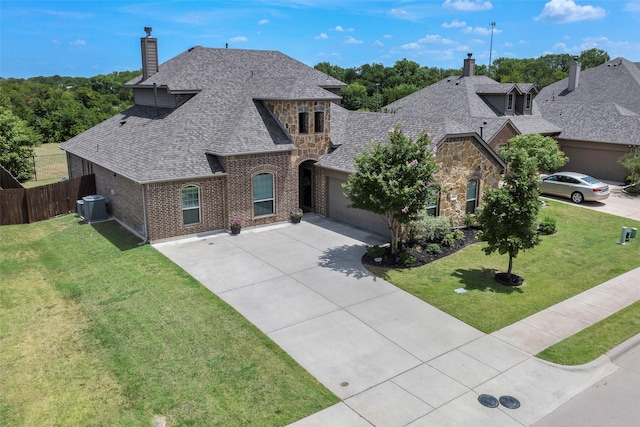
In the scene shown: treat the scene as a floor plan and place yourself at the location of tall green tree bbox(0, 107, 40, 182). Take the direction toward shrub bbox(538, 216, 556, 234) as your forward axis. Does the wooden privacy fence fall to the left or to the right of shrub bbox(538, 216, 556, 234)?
right

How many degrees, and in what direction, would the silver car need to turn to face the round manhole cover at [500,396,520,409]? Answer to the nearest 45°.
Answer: approximately 135° to its left

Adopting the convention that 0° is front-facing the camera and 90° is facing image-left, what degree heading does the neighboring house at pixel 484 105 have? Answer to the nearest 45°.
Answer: approximately 315°

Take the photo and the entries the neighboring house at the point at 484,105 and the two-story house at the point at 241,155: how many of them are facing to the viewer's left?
0

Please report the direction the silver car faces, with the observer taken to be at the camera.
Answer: facing away from the viewer and to the left of the viewer

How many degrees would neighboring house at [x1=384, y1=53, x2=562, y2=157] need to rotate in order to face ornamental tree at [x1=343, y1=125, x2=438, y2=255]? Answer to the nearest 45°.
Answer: approximately 45° to its right

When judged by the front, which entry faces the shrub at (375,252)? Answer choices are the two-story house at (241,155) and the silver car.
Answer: the two-story house

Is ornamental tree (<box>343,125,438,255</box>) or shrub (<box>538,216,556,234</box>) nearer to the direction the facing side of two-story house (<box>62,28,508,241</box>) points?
the ornamental tree
